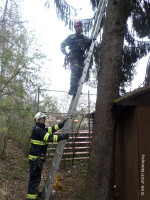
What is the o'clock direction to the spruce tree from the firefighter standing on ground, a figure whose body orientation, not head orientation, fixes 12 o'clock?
The spruce tree is roughly at 1 o'clock from the firefighter standing on ground.

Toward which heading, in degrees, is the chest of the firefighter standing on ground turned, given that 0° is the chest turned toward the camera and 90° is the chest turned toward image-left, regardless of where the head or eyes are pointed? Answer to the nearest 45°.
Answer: approximately 270°
